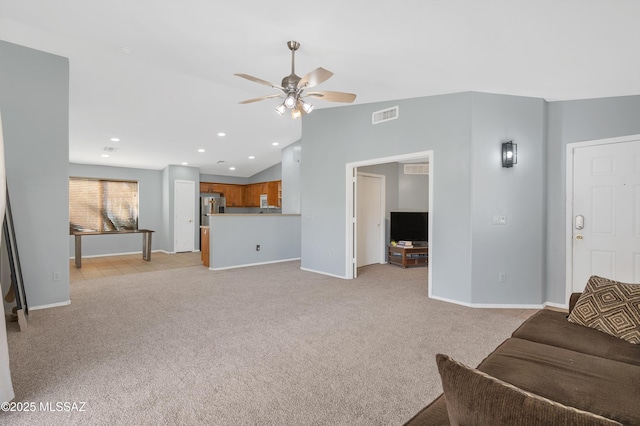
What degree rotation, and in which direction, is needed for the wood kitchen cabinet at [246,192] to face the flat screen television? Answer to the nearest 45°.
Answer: approximately 45° to its left

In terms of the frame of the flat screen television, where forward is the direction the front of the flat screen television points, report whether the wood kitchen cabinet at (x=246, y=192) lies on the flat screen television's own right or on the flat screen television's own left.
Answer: on the flat screen television's own right

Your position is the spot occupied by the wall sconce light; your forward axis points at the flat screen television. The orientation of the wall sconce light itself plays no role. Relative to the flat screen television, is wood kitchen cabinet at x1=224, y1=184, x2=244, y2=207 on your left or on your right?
left

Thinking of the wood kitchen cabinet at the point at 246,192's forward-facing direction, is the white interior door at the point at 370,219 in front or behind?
in front

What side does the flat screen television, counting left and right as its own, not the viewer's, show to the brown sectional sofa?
front

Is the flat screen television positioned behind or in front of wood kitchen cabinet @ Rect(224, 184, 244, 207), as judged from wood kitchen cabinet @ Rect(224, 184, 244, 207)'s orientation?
in front

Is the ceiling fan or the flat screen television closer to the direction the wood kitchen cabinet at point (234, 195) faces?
the ceiling fan

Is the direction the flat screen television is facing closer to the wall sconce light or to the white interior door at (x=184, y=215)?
the wall sconce light

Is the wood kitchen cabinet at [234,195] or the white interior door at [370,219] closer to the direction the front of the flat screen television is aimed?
the white interior door

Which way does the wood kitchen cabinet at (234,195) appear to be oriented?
toward the camera

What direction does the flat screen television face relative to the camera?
toward the camera

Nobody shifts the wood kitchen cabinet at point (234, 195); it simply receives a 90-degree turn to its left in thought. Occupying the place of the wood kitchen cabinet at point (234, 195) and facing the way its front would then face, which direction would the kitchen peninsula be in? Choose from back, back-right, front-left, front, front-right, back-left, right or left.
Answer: right
